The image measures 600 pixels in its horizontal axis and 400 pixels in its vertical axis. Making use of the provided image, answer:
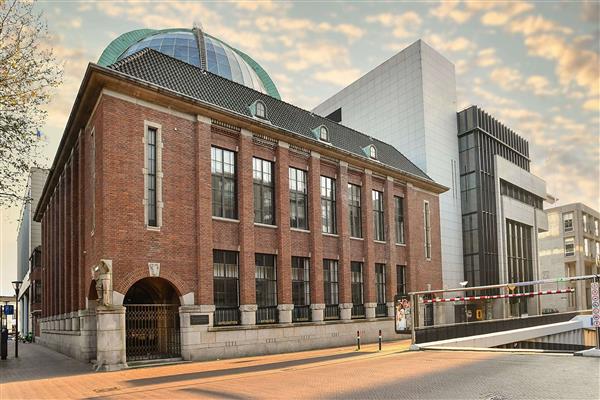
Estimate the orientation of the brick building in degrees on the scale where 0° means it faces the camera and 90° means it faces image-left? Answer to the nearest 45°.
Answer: approximately 315°
